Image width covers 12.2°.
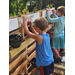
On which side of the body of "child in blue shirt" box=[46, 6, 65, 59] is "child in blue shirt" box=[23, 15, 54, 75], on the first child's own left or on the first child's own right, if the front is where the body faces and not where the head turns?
on the first child's own left

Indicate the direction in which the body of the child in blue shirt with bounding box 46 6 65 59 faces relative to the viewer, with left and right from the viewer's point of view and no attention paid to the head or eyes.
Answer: facing away from the viewer and to the left of the viewer

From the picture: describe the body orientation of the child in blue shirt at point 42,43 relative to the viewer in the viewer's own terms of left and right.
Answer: facing away from the viewer and to the left of the viewer
